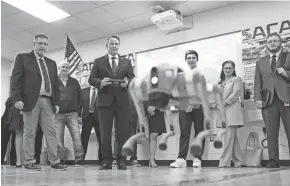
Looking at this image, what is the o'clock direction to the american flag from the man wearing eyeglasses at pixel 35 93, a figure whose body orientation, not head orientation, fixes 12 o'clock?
The american flag is roughly at 8 o'clock from the man wearing eyeglasses.

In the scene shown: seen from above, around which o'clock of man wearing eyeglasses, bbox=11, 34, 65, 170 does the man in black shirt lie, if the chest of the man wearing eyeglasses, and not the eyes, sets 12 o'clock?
The man in black shirt is roughly at 8 o'clock from the man wearing eyeglasses.

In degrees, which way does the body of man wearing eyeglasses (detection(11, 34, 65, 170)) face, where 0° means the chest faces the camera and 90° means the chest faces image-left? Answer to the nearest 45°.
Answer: approximately 315°

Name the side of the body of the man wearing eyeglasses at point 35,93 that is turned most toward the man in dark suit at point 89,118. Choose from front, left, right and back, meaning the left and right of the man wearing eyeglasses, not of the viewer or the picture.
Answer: left

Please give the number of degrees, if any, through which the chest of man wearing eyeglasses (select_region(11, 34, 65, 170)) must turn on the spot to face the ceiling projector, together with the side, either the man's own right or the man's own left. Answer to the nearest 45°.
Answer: approximately 90° to the man's own left

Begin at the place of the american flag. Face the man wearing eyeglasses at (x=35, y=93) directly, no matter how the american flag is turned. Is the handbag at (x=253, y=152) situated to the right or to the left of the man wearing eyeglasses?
left

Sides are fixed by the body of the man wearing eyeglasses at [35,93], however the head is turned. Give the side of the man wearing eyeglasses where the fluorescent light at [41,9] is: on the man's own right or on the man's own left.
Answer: on the man's own left

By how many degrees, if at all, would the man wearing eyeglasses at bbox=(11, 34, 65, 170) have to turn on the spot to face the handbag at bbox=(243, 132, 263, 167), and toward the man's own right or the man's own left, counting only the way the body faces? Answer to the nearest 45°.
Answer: approximately 45° to the man's own left
